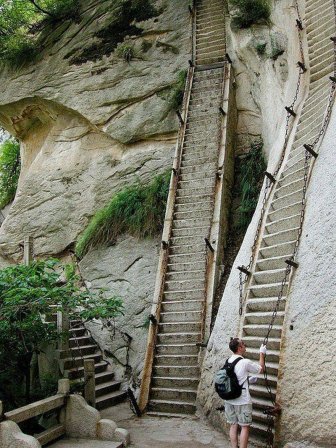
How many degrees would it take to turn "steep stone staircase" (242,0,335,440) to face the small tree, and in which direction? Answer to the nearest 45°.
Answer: approximately 90° to its right

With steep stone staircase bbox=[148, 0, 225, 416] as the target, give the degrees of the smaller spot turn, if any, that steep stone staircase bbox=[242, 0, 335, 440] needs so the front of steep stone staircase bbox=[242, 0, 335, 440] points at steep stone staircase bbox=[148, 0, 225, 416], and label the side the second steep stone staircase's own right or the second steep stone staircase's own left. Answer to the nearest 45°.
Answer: approximately 135° to the second steep stone staircase's own right

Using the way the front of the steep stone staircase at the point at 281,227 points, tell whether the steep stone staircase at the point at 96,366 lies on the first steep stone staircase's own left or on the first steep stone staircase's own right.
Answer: on the first steep stone staircase's own right

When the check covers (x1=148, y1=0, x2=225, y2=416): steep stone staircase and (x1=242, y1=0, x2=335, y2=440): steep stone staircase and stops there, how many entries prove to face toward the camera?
2

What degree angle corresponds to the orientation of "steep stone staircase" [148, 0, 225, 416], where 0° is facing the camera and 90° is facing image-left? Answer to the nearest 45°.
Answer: approximately 0°

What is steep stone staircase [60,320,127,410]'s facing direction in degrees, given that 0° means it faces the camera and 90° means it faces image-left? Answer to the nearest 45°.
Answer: approximately 315°
